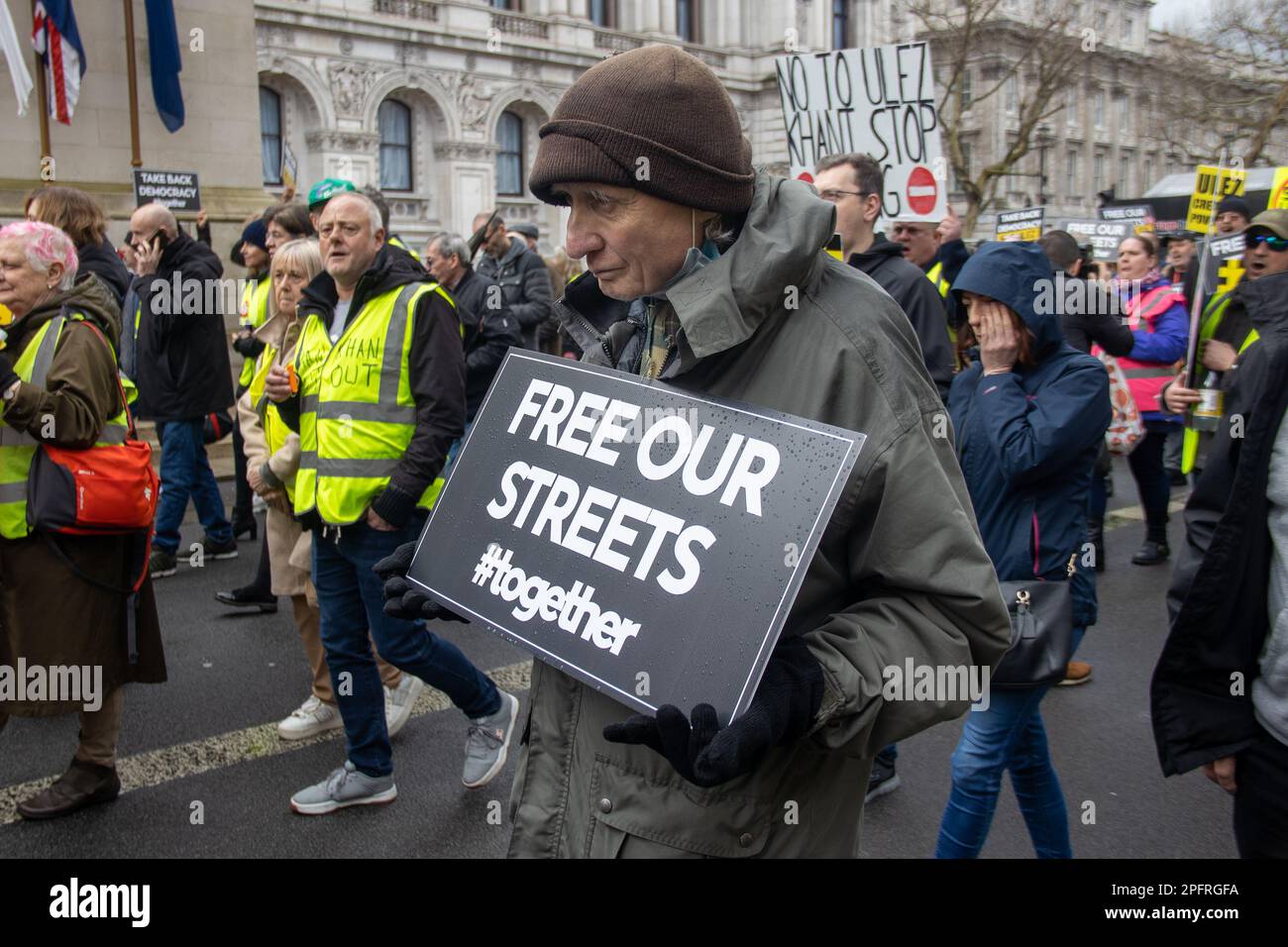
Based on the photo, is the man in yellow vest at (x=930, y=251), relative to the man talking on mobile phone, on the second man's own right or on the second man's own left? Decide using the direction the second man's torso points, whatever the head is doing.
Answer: on the second man's own left

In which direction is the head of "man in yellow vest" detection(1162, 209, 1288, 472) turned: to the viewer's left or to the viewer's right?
to the viewer's left

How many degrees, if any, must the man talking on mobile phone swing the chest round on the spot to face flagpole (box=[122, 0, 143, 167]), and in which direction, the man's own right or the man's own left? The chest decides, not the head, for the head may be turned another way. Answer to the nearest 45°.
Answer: approximately 135° to the man's own right

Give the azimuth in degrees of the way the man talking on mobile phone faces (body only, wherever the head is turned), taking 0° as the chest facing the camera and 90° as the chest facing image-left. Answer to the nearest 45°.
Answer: approximately 45°

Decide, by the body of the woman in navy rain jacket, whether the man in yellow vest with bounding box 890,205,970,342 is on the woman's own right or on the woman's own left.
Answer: on the woman's own right

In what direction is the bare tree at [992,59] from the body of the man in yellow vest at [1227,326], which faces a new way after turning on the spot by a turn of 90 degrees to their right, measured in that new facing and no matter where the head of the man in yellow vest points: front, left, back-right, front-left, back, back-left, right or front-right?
front-right
